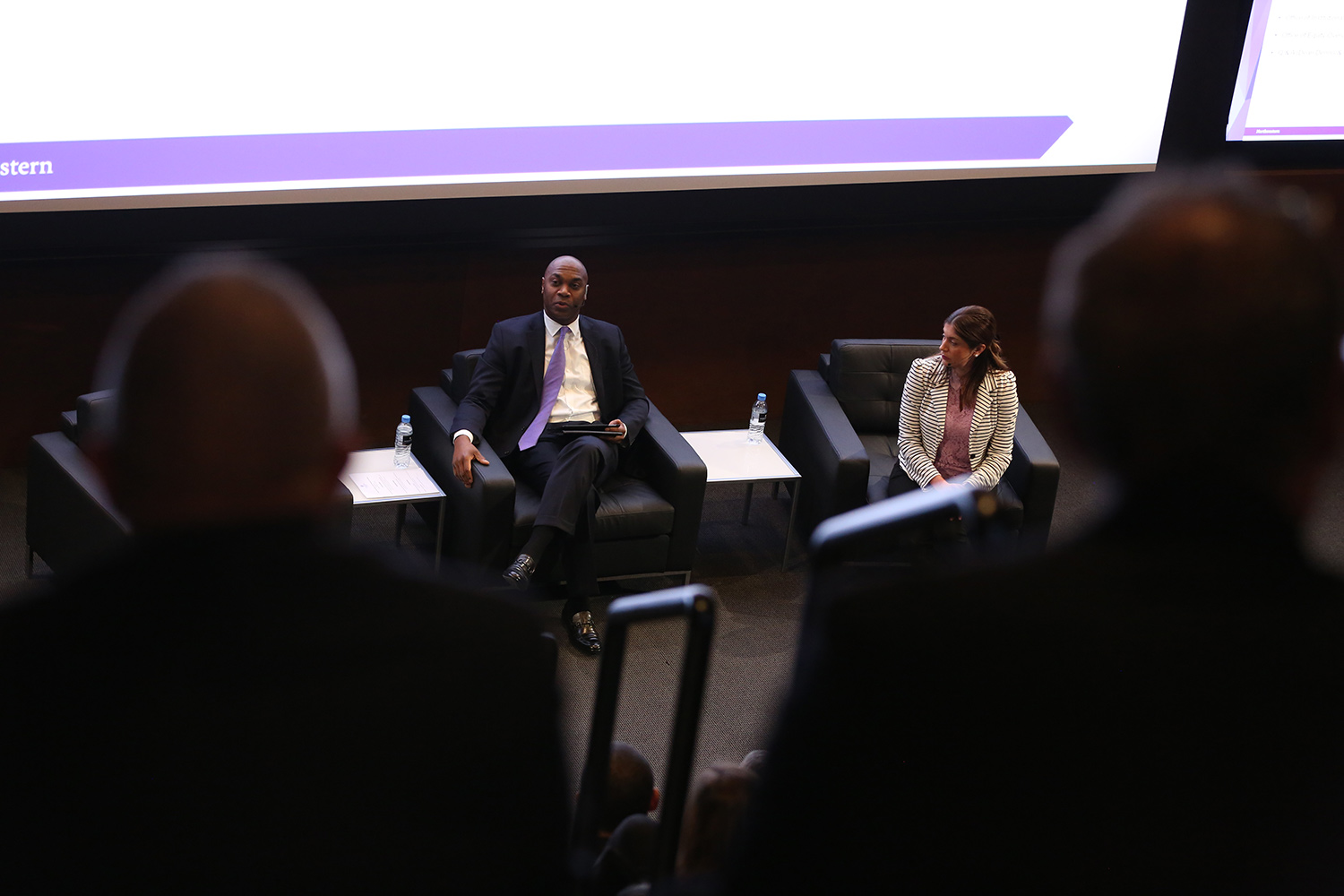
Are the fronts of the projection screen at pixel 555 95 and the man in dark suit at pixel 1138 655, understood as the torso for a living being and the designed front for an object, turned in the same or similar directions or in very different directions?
very different directions

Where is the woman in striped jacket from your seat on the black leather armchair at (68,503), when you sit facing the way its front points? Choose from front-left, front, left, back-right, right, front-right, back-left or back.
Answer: front-left

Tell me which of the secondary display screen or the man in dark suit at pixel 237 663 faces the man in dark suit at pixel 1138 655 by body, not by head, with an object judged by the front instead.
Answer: the secondary display screen

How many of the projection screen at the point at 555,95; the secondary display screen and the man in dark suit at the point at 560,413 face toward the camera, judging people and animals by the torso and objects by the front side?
3

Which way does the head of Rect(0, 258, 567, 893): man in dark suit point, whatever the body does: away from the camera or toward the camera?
away from the camera

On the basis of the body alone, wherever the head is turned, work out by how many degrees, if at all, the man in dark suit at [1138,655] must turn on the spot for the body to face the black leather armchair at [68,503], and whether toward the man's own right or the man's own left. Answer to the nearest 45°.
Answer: approximately 45° to the man's own left

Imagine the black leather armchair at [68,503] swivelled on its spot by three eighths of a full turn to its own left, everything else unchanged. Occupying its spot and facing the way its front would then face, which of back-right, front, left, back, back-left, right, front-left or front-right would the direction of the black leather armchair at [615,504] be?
right

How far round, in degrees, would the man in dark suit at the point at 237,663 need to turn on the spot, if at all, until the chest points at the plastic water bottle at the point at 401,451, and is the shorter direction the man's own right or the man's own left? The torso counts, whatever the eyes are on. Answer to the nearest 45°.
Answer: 0° — they already face it

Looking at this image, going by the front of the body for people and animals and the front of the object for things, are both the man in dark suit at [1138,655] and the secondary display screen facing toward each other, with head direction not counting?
yes

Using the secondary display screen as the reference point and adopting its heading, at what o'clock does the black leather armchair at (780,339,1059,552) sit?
The black leather armchair is roughly at 1 o'clock from the secondary display screen.

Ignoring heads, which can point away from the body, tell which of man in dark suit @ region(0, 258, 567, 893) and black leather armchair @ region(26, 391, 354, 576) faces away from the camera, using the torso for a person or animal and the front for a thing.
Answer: the man in dark suit

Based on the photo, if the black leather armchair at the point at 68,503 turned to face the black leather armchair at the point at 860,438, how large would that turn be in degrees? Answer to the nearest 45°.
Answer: approximately 45° to its left

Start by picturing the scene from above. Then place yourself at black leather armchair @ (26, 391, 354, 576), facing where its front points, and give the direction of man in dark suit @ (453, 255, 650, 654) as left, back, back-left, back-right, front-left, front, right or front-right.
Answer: front-left

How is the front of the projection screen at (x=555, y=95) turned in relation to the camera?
facing the viewer

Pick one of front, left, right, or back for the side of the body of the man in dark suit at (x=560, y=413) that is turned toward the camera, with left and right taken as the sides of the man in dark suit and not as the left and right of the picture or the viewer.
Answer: front

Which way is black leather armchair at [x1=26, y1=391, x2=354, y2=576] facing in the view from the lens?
facing the viewer and to the right of the viewer

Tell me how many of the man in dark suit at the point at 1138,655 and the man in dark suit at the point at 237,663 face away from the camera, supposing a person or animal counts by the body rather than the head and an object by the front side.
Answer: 2

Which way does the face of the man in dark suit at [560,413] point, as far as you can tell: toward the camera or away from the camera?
toward the camera

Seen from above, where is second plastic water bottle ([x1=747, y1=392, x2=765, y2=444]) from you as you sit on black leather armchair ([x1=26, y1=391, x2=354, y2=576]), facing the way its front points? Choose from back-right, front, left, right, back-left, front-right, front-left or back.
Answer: front-left

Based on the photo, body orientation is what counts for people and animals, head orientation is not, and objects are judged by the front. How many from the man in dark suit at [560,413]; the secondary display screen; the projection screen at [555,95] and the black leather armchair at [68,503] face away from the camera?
0

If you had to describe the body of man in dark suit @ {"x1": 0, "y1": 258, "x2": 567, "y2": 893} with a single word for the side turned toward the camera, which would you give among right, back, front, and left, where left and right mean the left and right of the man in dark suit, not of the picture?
back

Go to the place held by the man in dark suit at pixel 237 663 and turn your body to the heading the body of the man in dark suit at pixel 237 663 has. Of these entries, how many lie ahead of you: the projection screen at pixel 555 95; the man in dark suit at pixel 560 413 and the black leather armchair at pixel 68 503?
3
